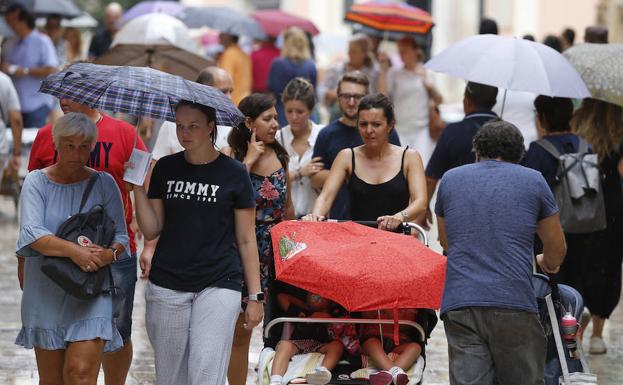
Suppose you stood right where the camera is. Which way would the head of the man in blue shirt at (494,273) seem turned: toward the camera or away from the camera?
away from the camera

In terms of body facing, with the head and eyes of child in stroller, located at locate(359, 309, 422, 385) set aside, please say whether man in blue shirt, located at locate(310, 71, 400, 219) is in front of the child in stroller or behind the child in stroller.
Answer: behind

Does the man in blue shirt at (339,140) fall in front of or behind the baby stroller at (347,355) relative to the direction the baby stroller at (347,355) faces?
behind

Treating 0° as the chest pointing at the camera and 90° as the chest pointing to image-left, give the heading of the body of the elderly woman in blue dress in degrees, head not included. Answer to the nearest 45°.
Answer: approximately 0°

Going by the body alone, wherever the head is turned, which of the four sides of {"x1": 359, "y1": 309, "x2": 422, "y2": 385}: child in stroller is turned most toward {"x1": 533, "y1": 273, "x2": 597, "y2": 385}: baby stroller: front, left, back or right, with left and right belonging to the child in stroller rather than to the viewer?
left

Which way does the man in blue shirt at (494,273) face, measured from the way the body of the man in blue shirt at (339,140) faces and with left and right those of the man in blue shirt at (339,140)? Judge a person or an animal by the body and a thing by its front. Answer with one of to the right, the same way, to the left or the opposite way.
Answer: the opposite way

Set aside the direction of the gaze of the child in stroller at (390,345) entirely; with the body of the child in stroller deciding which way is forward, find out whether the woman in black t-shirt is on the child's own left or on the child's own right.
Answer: on the child's own right

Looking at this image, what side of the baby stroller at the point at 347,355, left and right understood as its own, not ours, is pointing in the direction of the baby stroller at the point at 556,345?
left
